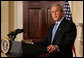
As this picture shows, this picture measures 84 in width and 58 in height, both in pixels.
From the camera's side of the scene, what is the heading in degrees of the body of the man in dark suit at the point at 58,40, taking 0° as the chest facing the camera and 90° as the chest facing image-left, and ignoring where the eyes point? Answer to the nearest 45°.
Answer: approximately 45°
